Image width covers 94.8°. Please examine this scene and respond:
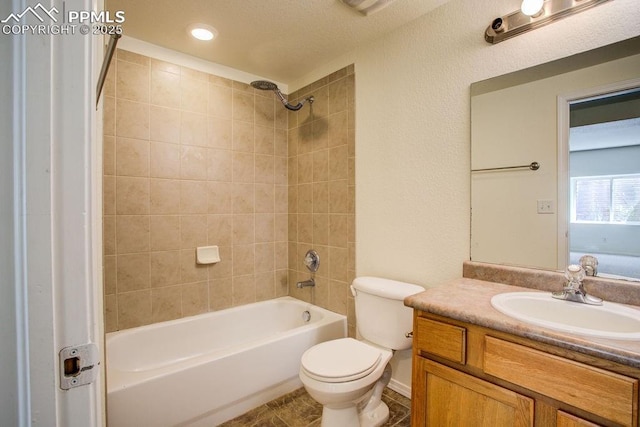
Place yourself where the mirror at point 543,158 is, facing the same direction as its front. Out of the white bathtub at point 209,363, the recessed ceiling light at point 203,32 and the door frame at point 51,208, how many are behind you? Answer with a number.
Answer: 0

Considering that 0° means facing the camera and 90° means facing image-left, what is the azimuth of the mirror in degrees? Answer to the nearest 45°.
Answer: approximately 45°

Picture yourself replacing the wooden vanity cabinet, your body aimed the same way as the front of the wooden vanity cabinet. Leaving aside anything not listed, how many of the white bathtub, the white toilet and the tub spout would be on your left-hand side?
0

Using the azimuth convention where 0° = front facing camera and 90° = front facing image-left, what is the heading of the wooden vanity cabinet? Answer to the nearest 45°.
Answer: approximately 45°

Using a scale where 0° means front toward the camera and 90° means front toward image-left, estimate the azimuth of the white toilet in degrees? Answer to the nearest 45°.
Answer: approximately 45°

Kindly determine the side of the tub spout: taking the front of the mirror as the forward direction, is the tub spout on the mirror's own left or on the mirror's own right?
on the mirror's own right

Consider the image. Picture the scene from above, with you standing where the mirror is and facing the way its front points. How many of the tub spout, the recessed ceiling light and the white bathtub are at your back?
0

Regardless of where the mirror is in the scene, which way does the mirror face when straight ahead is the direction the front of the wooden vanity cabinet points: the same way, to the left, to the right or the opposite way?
the same way

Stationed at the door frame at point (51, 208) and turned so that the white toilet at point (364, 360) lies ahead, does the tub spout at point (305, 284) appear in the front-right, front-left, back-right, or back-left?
front-left

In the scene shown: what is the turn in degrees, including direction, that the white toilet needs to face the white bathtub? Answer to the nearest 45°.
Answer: approximately 45° to its right

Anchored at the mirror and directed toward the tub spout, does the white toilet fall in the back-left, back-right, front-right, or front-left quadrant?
front-left

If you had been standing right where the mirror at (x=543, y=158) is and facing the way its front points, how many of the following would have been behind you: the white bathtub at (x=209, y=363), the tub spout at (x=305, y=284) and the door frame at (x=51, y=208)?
0

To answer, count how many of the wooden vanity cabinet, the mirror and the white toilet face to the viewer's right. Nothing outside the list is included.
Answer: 0

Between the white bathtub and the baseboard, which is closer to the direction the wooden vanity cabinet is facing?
the white bathtub
